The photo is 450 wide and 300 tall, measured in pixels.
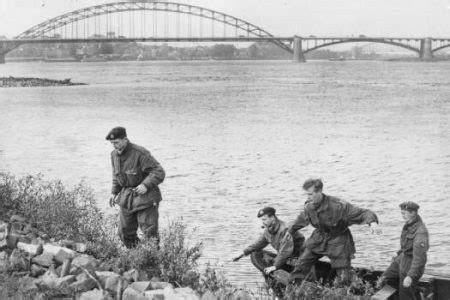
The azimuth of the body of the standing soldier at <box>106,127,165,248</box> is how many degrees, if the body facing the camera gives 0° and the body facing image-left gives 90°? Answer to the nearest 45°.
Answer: approximately 45°

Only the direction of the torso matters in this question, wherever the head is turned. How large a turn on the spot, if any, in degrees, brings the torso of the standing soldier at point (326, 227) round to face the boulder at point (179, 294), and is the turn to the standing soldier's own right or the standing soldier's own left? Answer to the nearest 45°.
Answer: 0° — they already face it

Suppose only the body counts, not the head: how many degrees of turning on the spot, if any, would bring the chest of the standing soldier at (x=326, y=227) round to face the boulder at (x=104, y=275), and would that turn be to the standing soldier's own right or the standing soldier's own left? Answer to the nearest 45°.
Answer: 0° — they already face it

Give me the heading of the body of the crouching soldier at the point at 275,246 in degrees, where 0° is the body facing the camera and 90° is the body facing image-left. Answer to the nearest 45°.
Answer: approximately 45°

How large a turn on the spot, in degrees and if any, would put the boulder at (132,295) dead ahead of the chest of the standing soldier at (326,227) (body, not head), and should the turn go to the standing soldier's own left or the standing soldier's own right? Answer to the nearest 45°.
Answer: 0° — they already face it

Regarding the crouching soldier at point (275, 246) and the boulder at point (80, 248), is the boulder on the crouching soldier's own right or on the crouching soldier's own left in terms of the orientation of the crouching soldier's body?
on the crouching soldier's own right

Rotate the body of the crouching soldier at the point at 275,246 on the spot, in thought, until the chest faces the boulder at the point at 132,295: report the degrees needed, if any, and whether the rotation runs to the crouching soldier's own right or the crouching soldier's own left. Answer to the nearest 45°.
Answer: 0° — they already face it

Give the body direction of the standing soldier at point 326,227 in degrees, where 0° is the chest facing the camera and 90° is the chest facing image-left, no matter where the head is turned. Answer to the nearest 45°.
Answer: approximately 45°

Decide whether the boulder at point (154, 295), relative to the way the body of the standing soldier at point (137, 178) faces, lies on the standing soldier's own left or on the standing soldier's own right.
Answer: on the standing soldier's own left
